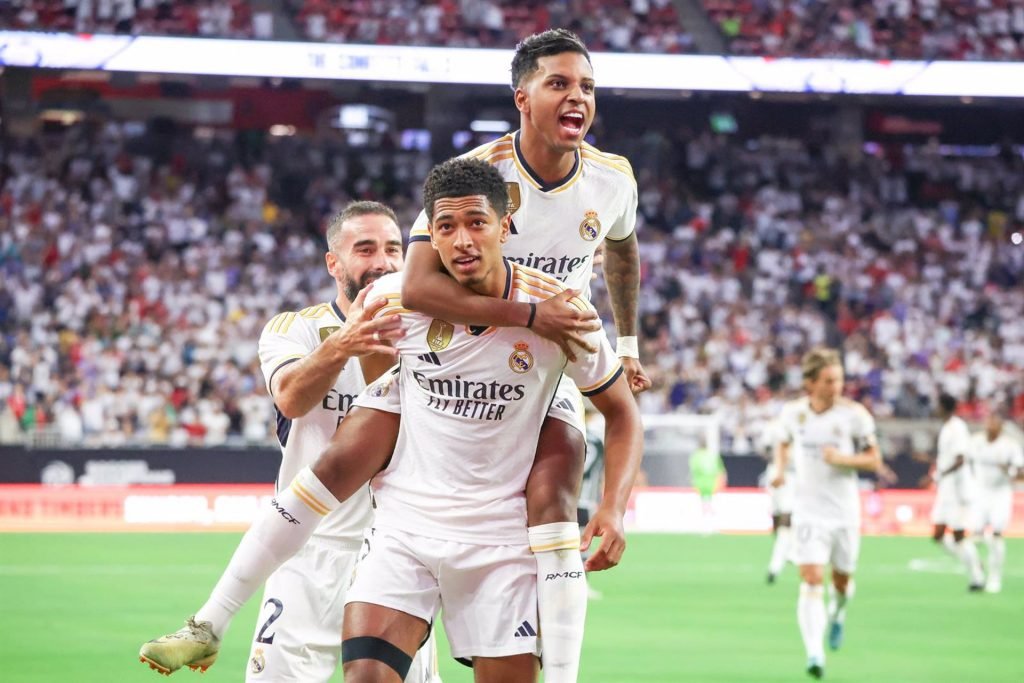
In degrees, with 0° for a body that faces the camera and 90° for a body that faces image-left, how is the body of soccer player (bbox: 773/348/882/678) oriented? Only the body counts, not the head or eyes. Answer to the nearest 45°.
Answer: approximately 0°

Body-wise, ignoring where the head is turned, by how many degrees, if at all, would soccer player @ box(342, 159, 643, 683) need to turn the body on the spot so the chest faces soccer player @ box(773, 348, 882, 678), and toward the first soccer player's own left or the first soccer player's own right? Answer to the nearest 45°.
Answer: approximately 180°

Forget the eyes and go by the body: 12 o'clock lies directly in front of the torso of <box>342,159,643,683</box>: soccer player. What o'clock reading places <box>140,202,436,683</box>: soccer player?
<box>140,202,436,683</box>: soccer player is roughly at 5 o'clock from <box>342,159,643,683</box>: soccer player.

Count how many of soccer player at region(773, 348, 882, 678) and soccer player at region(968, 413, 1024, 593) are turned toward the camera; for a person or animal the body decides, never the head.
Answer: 2

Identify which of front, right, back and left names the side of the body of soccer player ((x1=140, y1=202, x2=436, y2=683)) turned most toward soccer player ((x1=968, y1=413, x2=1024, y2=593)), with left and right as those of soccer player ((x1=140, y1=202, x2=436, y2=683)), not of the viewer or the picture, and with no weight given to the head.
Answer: left

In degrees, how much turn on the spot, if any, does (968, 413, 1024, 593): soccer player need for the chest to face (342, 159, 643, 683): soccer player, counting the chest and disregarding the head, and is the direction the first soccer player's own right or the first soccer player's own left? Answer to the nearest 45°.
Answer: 0° — they already face them

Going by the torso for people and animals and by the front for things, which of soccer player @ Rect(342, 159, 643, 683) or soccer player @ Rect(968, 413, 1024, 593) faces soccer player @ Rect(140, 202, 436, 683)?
soccer player @ Rect(968, 413, 1024, 593)
